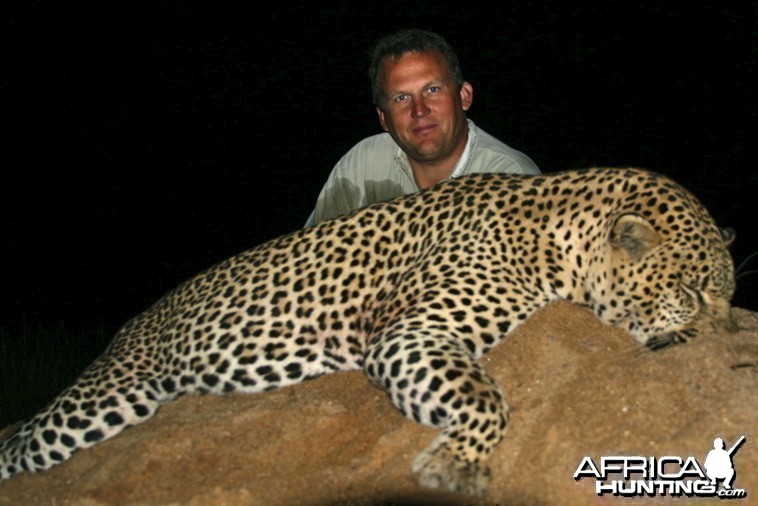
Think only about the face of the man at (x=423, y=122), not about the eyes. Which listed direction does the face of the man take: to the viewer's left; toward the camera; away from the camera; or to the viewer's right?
toward the camera

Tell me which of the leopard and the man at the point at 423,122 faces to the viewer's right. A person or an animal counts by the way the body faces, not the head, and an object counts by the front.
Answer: the leopard

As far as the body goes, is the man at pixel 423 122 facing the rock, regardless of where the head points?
yes

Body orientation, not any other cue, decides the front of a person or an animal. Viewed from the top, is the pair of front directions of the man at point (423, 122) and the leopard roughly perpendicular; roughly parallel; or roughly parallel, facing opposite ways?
roughly perpendicular

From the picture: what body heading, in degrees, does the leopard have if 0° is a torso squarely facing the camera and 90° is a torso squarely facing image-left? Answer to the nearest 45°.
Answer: approximately 270°

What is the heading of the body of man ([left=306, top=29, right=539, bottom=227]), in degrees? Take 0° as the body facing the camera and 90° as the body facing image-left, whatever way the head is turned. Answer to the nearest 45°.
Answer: approximately 0°

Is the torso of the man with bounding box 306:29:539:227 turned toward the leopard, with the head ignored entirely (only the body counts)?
yes

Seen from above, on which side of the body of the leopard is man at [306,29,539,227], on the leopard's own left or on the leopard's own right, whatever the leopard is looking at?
on the leopard's own left

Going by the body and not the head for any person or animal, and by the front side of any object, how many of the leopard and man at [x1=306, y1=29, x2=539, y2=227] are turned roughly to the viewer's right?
1
